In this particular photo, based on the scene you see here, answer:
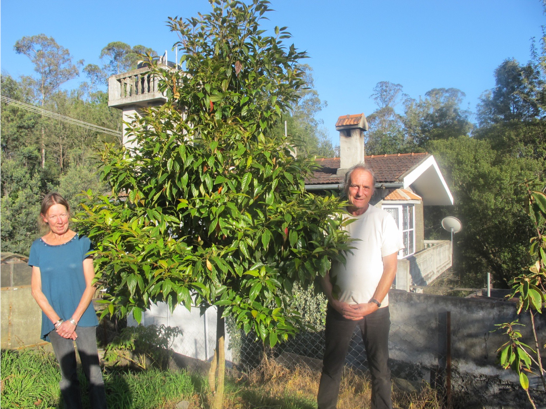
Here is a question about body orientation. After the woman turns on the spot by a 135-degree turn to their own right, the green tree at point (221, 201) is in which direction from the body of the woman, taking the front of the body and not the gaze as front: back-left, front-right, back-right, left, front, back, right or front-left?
back

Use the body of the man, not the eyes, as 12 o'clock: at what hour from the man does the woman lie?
The woman is roughly at 3 o'clock from the man.

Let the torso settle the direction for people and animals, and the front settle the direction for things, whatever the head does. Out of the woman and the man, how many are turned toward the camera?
2

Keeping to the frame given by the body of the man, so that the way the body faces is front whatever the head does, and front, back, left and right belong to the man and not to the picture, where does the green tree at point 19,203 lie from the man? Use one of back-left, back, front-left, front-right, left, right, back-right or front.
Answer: back-right

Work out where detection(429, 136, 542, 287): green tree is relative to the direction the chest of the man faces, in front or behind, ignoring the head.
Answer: behind

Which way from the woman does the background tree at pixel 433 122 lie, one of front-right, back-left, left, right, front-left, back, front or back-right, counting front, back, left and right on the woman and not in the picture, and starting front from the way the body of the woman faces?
back-left

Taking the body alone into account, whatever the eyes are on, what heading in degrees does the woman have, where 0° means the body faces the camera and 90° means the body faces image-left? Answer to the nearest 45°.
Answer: approximately 0°

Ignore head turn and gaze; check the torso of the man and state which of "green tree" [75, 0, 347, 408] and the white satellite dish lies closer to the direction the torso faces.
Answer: the green tree

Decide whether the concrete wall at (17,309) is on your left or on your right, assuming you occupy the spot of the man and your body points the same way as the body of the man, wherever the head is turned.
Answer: on your right

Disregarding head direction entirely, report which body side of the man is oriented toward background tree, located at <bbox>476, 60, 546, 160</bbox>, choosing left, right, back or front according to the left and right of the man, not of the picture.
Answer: back

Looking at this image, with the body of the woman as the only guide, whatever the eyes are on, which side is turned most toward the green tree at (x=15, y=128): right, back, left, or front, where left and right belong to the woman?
back

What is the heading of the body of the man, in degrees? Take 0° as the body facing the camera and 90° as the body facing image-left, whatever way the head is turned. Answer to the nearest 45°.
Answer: approximately 0°

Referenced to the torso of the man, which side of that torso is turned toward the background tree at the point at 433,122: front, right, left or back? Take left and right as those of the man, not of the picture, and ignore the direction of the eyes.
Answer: back

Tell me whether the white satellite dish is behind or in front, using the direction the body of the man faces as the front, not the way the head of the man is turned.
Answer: behind

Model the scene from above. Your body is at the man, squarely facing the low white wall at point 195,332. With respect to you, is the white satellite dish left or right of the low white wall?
right
